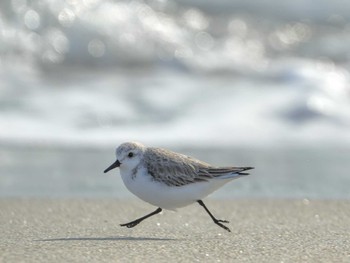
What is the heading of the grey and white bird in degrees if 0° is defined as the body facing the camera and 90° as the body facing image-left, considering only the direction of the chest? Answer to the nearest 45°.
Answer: approximately 90°
